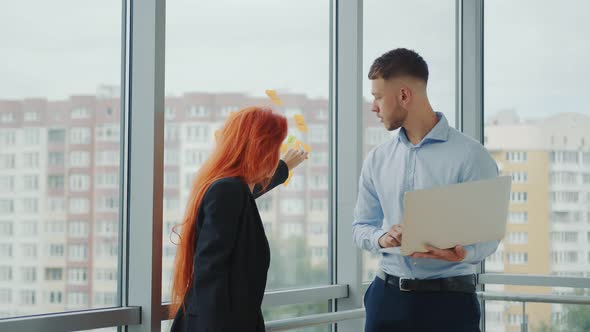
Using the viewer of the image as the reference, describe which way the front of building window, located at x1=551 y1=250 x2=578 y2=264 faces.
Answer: facing the viewer

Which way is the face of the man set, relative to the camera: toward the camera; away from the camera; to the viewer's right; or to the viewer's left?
to the viewer's left

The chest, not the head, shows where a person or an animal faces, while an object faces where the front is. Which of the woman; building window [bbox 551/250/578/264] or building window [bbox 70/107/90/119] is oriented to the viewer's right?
the woman

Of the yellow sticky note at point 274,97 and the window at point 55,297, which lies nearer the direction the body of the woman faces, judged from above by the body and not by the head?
the yellow sticky note

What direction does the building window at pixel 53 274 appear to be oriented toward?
toward the camera

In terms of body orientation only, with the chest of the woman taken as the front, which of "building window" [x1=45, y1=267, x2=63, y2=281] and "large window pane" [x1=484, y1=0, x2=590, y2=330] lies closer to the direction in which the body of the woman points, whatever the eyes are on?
the large window pane

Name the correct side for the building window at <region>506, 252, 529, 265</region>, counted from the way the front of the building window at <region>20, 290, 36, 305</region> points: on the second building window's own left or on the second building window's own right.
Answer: on the second building window's own left

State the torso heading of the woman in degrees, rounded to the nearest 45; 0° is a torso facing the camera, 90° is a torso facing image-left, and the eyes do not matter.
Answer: approximately 270°

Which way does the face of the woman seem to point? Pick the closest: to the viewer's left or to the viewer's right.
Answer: to the viewer's right

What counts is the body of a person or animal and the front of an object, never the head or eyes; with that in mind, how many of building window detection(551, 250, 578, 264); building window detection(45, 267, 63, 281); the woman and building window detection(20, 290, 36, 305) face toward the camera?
3

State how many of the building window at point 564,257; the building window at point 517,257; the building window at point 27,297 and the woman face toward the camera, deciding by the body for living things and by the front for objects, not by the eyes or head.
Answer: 3

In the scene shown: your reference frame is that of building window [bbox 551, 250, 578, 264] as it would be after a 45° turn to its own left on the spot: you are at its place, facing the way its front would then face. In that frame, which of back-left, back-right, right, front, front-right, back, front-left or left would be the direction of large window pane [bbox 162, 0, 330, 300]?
right
